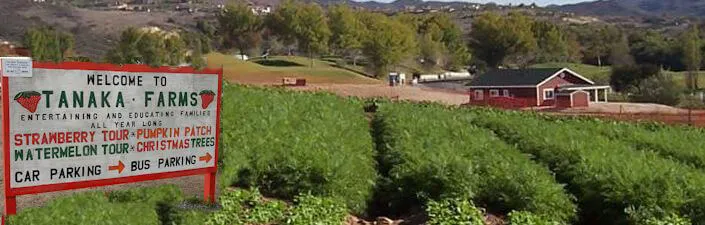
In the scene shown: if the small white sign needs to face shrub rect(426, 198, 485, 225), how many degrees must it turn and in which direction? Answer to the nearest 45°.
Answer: approximately 90° to its left

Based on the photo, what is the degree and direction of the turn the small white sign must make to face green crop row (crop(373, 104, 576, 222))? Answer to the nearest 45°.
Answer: approximately 135° to its left

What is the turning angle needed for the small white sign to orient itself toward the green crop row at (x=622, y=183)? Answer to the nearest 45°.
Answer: approximately 90° to its left

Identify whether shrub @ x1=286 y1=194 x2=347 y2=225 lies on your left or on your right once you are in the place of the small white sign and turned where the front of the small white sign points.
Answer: on your left

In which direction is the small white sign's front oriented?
toward the camera

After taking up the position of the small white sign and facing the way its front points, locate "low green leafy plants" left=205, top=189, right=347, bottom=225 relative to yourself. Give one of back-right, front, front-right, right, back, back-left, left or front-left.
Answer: back-left

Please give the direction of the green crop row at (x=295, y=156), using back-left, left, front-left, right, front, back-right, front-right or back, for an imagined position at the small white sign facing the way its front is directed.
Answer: back-left

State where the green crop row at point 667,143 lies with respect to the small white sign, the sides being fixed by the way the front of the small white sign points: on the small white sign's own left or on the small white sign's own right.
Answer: on the small white sign's own left

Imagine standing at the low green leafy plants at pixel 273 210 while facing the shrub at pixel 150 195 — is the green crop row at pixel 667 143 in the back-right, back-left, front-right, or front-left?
back-right
